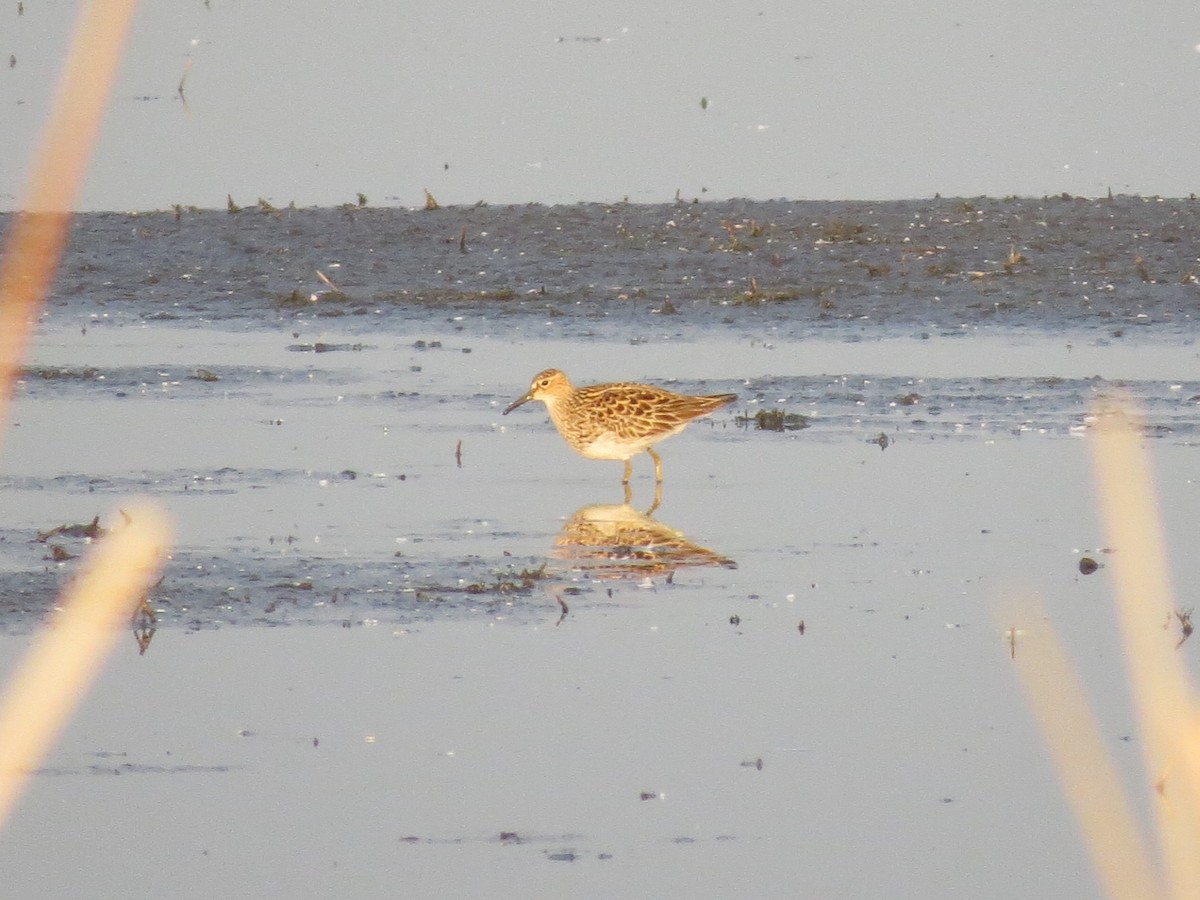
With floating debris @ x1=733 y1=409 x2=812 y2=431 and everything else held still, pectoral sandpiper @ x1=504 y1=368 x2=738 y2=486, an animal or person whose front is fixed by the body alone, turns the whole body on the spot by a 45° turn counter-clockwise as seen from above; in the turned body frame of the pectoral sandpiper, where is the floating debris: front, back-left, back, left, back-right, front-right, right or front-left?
back

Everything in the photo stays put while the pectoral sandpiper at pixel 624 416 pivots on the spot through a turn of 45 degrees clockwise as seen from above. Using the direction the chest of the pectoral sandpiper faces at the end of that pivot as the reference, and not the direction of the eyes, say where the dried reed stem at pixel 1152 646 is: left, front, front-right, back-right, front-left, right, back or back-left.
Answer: back

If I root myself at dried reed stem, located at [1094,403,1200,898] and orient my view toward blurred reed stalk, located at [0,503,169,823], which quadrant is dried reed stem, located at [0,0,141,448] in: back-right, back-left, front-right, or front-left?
front-right

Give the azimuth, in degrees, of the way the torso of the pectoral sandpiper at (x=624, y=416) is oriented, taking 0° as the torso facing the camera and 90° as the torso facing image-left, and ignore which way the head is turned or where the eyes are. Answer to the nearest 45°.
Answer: approximately 90°

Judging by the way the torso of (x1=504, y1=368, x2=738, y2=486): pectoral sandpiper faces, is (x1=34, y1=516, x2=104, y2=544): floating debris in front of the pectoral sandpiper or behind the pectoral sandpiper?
in front

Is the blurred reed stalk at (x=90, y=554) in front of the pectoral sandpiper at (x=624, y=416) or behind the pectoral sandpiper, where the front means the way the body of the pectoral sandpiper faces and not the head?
in front

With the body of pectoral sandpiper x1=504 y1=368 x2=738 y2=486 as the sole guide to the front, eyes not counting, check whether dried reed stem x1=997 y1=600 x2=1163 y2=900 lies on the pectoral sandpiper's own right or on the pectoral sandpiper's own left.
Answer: on the pectoral sandpiper's own left

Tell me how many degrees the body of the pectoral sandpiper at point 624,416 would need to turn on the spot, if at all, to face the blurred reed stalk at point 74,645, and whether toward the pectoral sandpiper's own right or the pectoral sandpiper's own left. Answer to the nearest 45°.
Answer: approximately 45° to the pectoral sandpiper's own left
